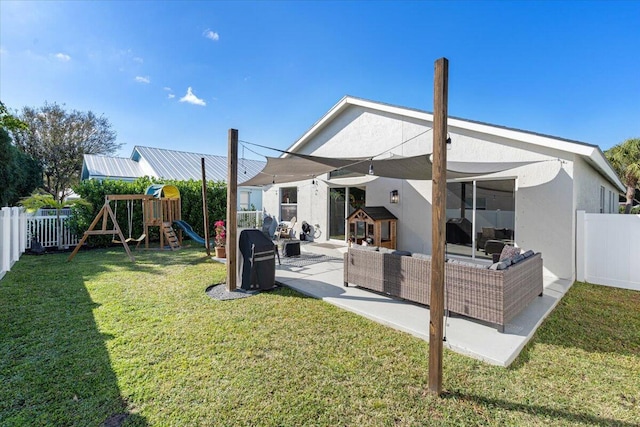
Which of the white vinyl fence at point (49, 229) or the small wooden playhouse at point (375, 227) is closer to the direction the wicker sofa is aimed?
the small wooden playhouse

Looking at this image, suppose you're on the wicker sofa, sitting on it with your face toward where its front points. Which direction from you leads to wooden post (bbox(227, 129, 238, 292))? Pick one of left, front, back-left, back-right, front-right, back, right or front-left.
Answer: back-left

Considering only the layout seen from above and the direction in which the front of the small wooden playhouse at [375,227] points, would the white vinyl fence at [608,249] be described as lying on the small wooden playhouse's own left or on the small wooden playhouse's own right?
on the small wooden playhouse's own left

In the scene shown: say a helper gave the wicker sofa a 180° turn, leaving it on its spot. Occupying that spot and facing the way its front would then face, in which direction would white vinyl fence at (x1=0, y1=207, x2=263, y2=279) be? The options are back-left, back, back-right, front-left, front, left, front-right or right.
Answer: front-right

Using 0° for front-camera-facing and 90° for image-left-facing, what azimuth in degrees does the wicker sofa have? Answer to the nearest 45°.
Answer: approximately 225°

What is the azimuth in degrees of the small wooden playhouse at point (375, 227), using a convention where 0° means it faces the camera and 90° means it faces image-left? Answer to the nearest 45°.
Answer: approximately 45°

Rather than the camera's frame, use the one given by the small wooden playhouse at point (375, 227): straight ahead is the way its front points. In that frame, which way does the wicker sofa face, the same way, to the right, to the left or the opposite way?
the opposite way

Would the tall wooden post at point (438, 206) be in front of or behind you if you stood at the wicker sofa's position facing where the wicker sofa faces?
behind

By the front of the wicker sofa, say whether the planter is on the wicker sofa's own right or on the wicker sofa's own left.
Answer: on the wicker sofa's own left

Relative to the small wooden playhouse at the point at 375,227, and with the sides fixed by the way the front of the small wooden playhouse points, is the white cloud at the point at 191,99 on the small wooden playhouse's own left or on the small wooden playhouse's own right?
on the small wooden playhouse's own right
